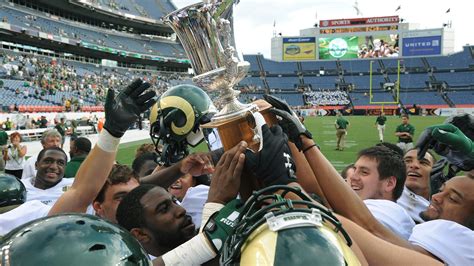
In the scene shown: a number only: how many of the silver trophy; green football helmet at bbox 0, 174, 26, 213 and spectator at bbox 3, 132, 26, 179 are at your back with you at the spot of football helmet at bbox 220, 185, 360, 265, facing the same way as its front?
0

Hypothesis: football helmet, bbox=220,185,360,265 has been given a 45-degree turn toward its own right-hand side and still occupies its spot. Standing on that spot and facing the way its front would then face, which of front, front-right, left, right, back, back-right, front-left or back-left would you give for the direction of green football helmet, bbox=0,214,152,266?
back-left

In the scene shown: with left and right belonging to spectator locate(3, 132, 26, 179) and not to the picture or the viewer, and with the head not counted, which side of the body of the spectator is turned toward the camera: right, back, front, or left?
front

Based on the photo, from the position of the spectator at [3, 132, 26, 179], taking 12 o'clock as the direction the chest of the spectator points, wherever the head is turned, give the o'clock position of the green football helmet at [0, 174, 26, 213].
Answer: The green football helmet is roughly at 12 o'clock from the spectator.

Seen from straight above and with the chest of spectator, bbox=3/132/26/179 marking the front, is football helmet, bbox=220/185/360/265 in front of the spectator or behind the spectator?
in front

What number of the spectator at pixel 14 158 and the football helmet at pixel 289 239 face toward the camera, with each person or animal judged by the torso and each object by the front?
1

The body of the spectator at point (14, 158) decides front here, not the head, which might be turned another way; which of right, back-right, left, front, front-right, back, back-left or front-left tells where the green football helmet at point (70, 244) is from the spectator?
front

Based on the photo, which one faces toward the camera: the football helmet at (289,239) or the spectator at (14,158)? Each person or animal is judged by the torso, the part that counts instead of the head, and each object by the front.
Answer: the spectator

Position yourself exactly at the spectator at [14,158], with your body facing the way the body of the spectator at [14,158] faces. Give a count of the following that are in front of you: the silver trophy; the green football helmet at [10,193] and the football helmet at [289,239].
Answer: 3

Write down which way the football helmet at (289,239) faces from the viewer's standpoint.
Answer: facing away from the viewer

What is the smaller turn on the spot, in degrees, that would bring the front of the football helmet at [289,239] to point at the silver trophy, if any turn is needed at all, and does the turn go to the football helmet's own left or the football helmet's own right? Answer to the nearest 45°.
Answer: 0° — it already faces it
